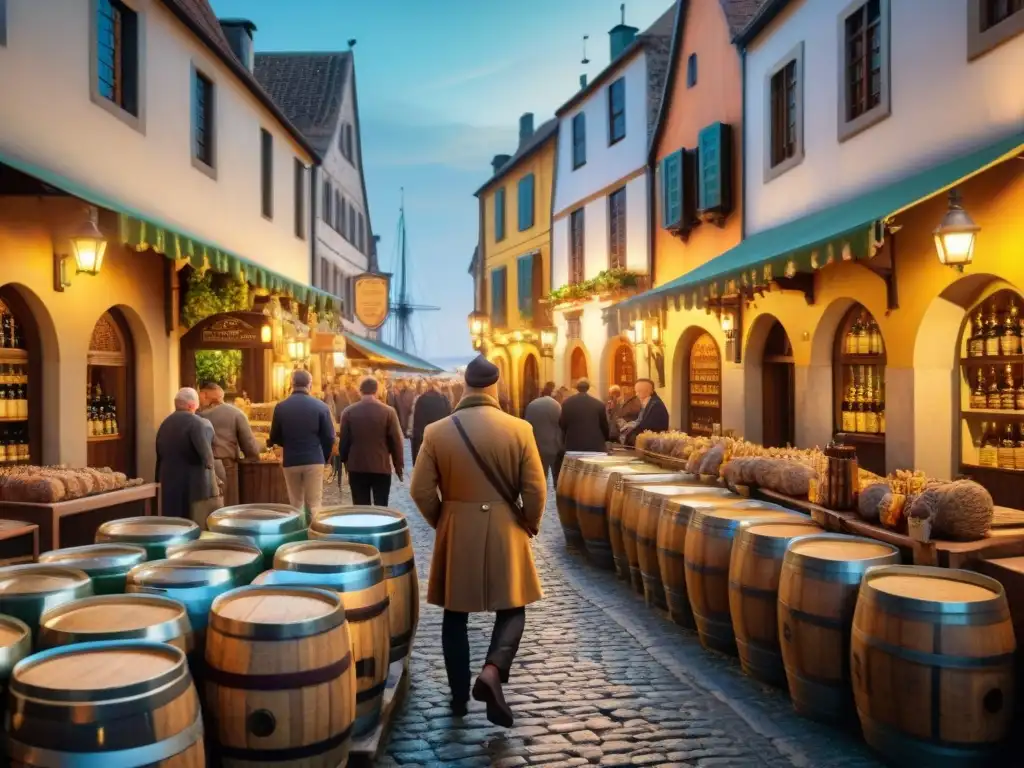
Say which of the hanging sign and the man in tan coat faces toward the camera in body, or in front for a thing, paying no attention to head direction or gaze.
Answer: the hanging sign

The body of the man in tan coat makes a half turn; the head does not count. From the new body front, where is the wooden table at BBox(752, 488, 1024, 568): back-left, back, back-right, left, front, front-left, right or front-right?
left

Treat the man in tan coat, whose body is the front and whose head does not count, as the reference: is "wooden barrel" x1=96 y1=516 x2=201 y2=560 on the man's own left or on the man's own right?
on the man's own left

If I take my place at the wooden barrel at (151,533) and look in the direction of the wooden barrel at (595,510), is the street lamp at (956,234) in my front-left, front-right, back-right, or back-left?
front-right

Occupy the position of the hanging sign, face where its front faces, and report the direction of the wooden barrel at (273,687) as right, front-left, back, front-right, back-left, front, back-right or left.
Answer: front

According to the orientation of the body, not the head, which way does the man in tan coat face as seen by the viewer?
away from the camera

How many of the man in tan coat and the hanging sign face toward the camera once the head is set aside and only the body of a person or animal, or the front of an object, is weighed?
1

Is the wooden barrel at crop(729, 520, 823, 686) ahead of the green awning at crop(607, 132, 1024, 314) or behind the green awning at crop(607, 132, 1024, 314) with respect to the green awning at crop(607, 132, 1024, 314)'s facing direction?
ahead

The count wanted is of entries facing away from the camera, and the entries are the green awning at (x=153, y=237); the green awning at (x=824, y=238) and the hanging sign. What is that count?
0

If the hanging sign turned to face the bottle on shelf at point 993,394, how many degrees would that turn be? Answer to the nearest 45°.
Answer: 0° — it already faces it

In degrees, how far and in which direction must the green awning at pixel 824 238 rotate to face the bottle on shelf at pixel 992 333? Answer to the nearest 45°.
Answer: approximately 135° to its left

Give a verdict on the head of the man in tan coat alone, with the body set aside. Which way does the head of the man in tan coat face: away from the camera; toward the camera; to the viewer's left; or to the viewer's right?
away from the camera

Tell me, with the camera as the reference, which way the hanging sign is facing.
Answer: facing the viewer

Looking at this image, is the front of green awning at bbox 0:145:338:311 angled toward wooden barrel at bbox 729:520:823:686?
yes

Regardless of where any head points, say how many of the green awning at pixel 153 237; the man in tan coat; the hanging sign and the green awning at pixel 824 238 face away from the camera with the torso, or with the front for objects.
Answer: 1

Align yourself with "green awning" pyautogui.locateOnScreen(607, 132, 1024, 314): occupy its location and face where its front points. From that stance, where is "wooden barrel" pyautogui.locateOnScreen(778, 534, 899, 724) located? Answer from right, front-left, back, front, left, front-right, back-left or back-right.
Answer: front-left

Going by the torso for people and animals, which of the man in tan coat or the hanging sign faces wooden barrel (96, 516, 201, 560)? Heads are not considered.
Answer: the hanging sign
